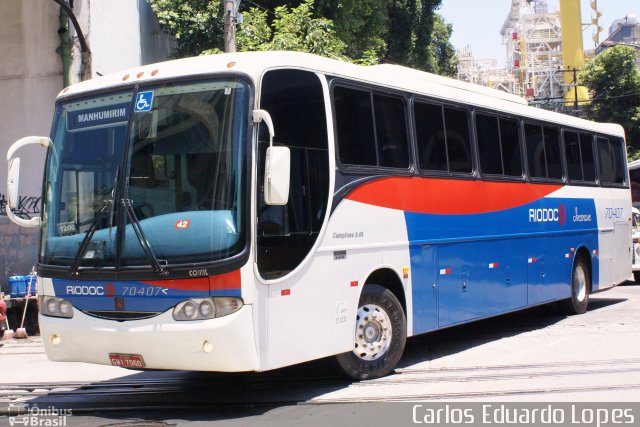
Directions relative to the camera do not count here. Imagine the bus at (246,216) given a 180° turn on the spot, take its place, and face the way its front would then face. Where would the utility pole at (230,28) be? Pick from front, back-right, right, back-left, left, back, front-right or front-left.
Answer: front-left

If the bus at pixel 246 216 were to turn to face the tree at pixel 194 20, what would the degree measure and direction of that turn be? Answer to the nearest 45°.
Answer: approximately 135° to its right

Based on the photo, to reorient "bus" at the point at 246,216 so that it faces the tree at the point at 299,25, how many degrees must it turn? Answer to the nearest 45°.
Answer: approximately 135° to its right

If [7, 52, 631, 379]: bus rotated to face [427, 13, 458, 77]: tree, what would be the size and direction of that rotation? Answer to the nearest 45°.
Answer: approximately 135° to its right

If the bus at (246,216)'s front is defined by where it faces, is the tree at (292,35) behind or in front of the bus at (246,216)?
behind

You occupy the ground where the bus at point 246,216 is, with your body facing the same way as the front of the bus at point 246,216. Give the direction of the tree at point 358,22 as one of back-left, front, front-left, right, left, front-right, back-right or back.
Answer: back-right

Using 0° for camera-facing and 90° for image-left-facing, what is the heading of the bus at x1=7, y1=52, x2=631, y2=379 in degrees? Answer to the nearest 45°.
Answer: approximately 45°

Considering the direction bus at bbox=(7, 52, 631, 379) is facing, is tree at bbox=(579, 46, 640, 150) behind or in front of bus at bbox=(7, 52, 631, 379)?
behind
